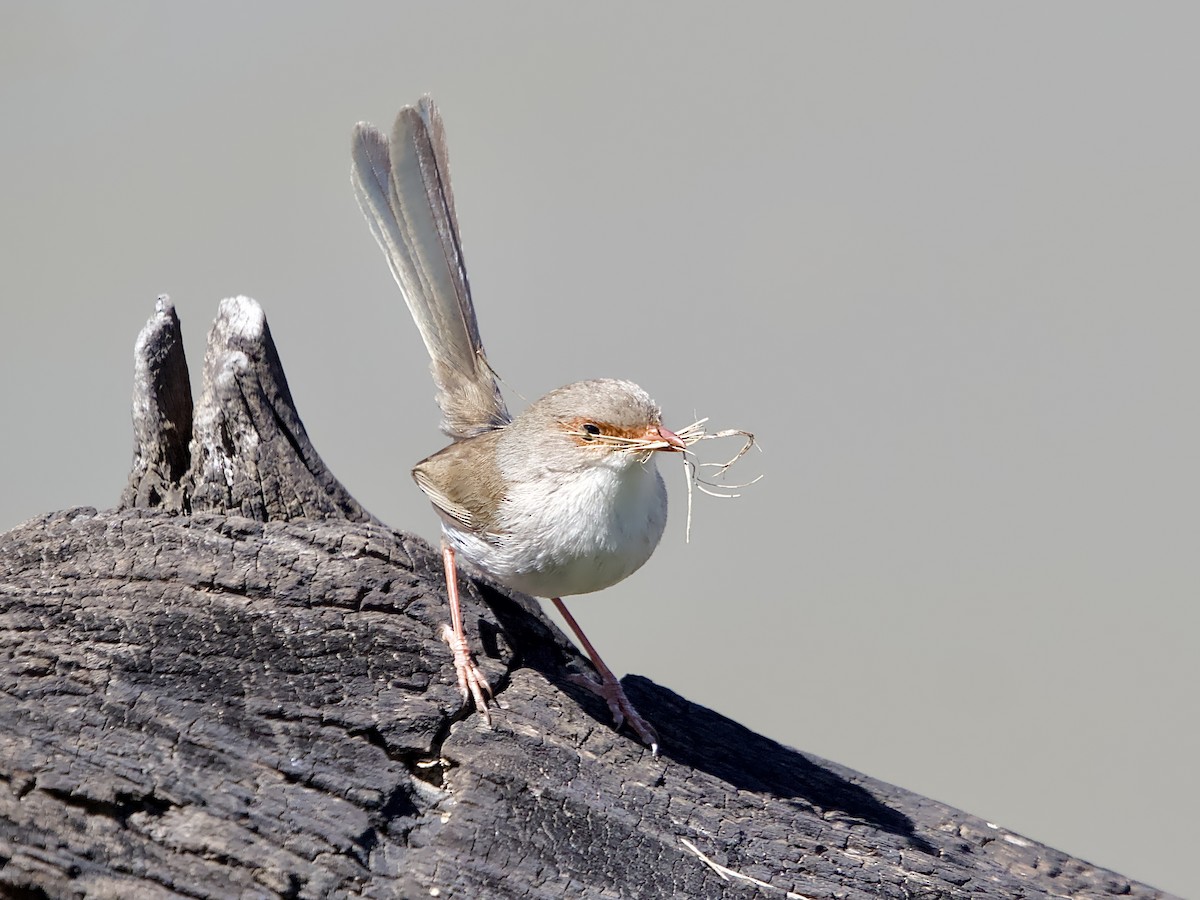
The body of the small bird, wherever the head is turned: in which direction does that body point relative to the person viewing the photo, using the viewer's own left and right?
facing the viewer and to the right of the viewer
